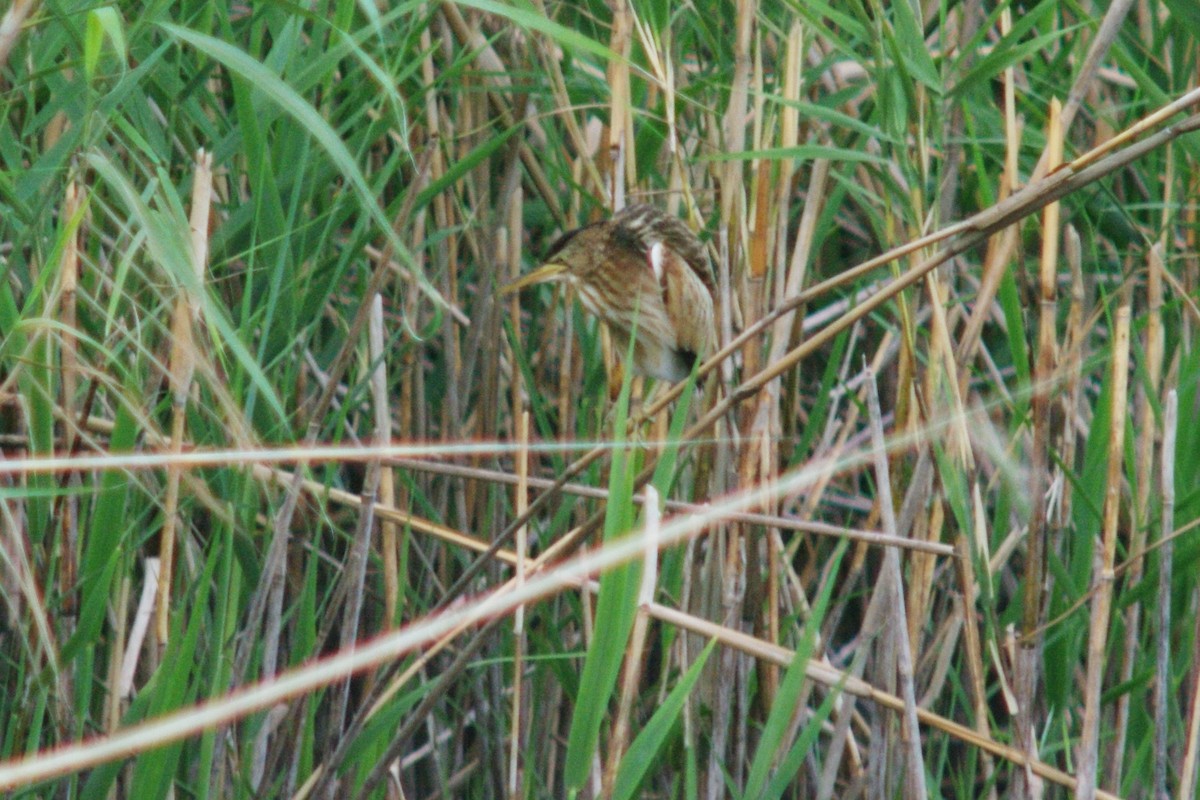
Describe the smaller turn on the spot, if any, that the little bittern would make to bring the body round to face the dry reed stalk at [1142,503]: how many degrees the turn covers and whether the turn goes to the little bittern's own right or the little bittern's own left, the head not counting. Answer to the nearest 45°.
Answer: approximately 180°

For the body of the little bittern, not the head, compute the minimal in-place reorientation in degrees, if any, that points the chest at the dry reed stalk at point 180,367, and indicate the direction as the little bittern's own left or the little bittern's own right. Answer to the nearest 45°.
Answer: approximately 45° to the little bittern's own right

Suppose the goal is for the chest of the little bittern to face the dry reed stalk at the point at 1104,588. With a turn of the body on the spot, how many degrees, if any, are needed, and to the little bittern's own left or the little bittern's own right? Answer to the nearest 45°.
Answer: approximately 135° to the little bittern's own left

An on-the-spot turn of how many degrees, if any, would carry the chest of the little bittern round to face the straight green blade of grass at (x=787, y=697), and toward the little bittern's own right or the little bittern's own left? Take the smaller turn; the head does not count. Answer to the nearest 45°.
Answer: approximately 90° to the little bittern's own left

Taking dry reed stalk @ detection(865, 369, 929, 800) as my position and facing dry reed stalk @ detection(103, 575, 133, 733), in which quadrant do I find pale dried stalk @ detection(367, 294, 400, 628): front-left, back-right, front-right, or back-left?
front-right

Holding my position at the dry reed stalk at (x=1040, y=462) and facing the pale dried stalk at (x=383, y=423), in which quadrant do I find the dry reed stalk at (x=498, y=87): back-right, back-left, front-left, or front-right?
front-right

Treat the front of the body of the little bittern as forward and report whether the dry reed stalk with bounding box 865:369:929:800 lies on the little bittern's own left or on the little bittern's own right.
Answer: on the little bittern's own left

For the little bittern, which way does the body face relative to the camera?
to the viewer's left

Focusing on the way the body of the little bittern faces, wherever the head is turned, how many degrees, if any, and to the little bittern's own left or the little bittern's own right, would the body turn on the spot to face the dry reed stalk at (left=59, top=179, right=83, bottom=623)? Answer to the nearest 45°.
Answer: approximately 45° to the little bittern's own left

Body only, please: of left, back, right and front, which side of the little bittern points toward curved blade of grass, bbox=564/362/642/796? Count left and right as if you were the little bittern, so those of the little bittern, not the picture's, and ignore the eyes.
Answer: left

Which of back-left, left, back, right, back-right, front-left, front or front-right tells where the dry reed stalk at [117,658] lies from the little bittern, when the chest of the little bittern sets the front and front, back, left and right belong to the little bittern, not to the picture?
front-left
